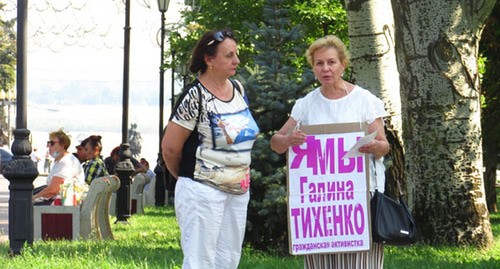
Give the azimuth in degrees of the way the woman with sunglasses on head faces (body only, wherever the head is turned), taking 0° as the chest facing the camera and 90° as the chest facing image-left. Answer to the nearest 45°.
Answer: approximately 315°

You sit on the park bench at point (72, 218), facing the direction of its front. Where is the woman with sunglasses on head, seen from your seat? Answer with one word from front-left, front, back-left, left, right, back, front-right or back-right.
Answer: left

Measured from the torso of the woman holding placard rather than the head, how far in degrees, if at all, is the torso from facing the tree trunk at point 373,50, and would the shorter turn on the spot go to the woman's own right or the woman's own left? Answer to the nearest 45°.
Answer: approximately 180°

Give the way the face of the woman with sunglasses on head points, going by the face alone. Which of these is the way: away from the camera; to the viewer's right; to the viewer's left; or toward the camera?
to the viewer's right
